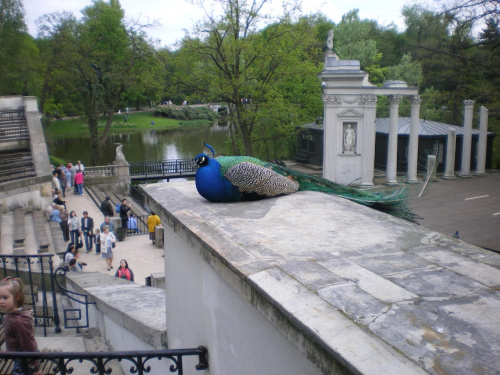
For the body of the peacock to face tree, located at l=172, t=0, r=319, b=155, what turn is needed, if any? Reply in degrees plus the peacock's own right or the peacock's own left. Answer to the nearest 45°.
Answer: approximately 90° to the peacock's own right

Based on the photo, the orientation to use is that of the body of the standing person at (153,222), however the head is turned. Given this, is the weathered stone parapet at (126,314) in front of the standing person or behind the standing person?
behind

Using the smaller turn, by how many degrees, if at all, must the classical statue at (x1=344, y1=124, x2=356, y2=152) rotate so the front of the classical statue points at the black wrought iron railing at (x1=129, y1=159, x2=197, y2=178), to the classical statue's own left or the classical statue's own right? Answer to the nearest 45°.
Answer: approximately 135° to the classical statue's own right

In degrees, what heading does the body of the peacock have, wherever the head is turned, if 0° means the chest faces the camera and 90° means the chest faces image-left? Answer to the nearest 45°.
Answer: approximately 90°

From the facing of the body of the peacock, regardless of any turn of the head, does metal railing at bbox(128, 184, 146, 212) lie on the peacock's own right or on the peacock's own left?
on the peacock's own right

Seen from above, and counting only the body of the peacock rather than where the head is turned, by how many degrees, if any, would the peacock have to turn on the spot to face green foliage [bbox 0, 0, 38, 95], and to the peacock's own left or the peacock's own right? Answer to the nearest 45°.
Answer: approximately 45° to the peacock's own right

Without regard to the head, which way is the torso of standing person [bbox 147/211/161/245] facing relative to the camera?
away from the camera
